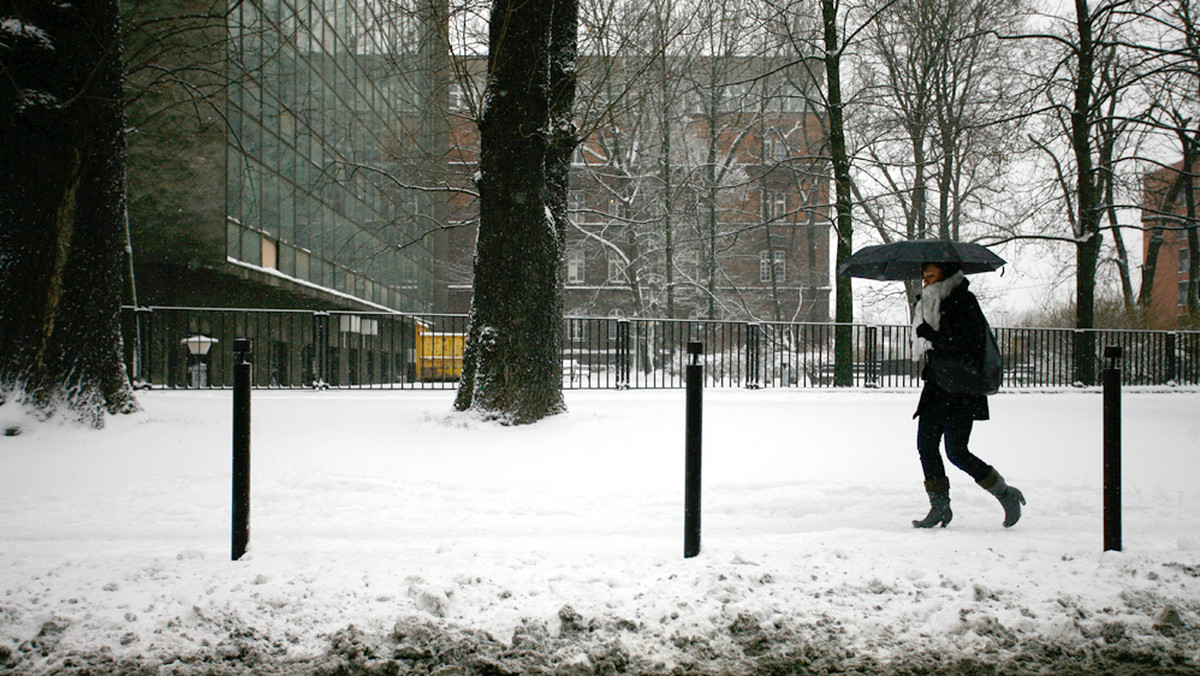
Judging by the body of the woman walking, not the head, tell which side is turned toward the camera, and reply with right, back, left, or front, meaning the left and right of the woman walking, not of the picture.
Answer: left

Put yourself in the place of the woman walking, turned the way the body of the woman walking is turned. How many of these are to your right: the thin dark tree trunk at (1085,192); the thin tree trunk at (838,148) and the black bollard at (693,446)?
2

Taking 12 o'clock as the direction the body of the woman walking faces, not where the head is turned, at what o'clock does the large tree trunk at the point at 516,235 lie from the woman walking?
The large tree trunk is roughly at 1 o'clock from the woman walking.

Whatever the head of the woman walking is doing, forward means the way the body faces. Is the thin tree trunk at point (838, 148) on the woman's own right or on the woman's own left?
on the woman's own right

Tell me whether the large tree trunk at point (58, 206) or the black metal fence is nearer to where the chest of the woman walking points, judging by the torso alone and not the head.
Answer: the large tree trunk

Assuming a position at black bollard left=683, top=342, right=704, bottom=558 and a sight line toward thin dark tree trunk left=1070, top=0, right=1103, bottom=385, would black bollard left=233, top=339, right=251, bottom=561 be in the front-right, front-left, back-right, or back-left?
back-left

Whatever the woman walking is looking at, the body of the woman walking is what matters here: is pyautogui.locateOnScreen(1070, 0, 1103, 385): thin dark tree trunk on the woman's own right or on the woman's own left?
on the woman's own right

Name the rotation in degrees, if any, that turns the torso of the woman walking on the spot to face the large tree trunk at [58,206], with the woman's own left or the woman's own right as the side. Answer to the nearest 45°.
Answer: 0° — they already face it

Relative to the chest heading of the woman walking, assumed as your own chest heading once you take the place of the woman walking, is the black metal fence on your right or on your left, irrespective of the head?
on your right
